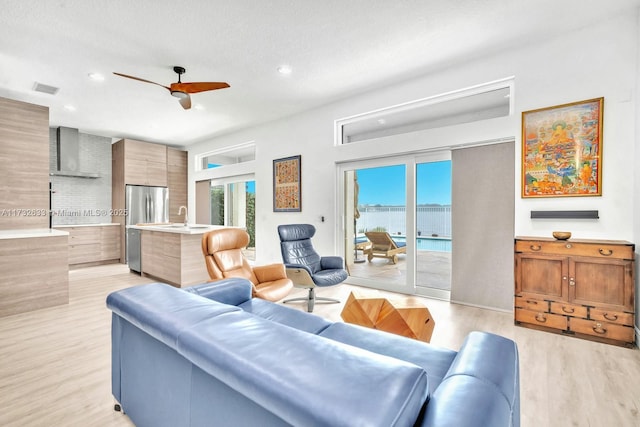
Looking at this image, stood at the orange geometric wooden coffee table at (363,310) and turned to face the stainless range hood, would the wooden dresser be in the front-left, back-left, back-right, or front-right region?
back-right

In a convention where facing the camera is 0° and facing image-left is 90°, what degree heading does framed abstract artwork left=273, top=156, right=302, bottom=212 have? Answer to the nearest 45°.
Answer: approximately 45°

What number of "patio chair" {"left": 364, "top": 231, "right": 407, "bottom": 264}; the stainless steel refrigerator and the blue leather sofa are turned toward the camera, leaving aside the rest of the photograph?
1

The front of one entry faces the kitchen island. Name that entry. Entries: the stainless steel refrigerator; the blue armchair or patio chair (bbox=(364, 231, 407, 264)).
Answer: the stainless steel refrigerator

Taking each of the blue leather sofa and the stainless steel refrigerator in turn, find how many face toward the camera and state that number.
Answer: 1

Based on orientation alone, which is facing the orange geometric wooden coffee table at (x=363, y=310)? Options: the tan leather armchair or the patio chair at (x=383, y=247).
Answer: the tan leather armchair

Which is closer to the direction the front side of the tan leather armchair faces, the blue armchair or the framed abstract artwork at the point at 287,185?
the blue armchair

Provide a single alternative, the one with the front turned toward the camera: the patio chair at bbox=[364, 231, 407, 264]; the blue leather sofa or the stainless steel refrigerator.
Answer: the stainless steel refrigerator

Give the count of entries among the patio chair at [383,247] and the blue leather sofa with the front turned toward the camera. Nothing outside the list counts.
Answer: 0

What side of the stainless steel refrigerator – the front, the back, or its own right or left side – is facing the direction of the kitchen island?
front

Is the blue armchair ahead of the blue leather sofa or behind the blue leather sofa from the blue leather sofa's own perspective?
ahead

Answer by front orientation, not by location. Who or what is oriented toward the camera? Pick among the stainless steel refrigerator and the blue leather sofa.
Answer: the stainless steel refrigerator

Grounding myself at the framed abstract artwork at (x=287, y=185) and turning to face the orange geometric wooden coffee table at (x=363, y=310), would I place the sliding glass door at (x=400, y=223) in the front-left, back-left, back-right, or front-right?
front-left

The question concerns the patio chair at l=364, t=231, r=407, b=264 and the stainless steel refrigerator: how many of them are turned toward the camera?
1

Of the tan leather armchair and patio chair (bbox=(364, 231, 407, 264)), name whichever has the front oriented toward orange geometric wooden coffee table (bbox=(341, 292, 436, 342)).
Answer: the tan leather armchair

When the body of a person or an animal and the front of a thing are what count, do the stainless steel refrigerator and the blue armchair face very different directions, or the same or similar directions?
same or similar directions
